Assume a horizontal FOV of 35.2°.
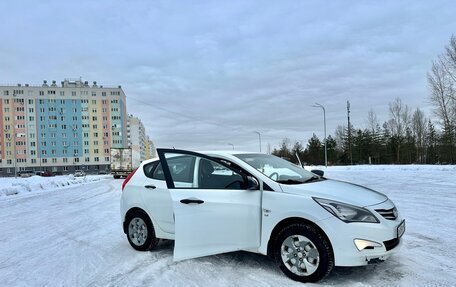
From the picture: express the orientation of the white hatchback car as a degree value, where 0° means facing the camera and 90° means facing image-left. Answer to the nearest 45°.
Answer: approximately 315°
